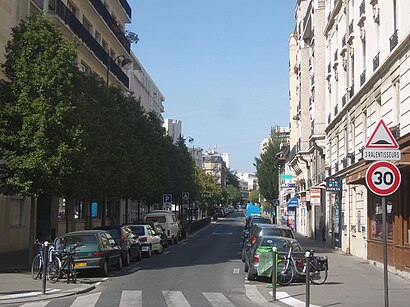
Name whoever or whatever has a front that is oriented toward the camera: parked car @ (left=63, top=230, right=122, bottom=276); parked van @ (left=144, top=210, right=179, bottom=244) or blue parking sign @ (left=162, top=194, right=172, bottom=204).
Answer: the blue parking sign

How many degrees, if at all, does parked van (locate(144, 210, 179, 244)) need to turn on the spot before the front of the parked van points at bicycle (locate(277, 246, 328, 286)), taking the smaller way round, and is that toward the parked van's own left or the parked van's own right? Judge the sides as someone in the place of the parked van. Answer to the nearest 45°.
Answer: approximately 135° to the parked van's own right

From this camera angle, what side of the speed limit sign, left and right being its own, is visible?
front

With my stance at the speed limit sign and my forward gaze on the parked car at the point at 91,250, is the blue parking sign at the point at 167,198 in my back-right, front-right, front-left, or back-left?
front-right

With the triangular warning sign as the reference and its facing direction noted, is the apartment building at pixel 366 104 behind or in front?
behind

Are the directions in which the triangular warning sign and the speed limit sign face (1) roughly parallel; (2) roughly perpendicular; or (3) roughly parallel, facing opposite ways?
roughly parallel

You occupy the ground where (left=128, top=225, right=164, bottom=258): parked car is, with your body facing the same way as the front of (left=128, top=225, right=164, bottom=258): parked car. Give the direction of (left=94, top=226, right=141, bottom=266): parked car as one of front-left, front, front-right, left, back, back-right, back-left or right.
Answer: back-right

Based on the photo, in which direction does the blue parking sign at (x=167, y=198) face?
toward the camera

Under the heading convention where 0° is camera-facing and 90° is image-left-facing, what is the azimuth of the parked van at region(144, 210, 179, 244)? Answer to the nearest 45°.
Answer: approximately 225°

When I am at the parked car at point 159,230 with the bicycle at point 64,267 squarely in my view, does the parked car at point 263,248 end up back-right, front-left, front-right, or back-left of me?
front-left

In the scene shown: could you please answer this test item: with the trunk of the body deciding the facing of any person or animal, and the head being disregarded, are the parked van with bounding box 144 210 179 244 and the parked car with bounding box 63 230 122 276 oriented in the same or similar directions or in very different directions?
same or similar directions

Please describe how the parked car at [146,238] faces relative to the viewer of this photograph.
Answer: facing away from the viewer and to the right of the viewer

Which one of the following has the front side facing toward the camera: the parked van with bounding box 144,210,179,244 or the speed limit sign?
the speed limit sign

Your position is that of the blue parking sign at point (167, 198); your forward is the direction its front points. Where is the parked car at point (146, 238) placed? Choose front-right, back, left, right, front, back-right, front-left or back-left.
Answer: front

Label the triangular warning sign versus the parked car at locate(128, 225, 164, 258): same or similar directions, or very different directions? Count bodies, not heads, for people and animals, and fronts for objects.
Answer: very different directions

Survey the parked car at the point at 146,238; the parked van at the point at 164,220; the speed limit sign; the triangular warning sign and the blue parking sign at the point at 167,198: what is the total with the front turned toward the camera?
3
